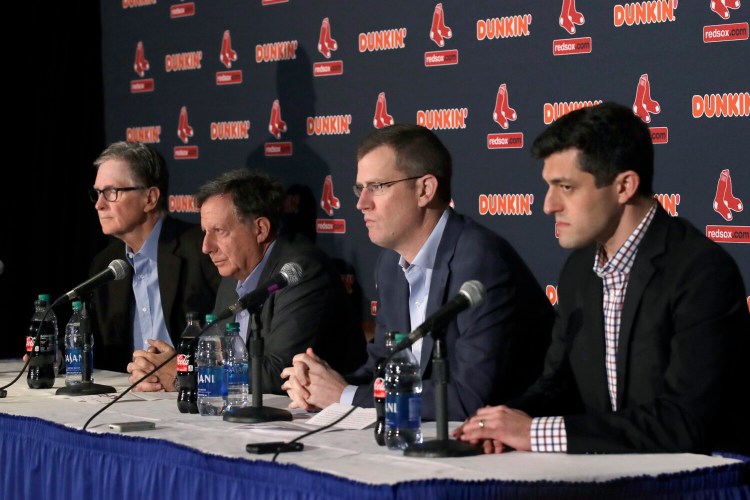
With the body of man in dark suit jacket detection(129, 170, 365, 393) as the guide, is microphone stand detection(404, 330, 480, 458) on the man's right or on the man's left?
on the man's left

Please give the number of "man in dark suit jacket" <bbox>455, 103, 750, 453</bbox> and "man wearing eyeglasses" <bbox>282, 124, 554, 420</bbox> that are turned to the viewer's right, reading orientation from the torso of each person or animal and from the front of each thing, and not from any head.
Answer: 0

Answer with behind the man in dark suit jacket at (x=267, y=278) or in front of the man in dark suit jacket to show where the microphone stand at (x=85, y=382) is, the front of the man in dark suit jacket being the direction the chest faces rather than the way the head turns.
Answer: in front

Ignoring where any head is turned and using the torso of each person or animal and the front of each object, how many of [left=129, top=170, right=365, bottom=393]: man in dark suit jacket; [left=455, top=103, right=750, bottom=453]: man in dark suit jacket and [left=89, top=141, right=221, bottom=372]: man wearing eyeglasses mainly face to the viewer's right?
0

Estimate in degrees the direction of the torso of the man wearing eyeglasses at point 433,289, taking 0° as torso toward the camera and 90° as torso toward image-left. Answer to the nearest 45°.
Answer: approximately 45°

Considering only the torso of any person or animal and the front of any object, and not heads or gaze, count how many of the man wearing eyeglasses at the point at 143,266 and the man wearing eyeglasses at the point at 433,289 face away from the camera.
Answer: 0

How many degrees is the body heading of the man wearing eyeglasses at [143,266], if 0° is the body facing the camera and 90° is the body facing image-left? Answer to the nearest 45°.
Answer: approximately 45°

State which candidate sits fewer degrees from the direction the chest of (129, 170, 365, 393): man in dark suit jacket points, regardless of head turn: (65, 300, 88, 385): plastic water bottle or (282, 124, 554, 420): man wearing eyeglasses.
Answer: the plastic water bottle

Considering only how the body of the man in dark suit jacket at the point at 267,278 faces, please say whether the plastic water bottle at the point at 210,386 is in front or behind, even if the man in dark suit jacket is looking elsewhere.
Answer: in front

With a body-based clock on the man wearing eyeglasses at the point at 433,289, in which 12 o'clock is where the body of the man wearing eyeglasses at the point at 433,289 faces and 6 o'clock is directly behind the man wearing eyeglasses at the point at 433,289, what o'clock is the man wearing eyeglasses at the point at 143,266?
the man wearing eyeglasses at the point at 143,266 is roughly at 3 o'clock from the man wearing eyeglasses at the point at 433,289.

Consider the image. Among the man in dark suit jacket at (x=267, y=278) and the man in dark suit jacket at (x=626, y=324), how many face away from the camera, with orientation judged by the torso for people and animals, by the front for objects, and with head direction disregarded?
0

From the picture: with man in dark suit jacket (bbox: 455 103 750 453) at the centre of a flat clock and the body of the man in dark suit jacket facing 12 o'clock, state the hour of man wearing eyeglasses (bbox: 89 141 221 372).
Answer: The man wearing eyeglasses is roughly at 3 o'clock from the man in dark suit jacket.

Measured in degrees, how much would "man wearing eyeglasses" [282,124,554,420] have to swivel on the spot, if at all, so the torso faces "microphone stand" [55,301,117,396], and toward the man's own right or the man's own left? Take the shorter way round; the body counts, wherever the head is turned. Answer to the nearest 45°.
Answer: approximately 45° to the man's own right

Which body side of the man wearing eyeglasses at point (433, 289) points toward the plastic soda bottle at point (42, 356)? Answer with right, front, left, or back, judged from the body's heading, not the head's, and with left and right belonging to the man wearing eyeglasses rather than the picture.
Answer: right

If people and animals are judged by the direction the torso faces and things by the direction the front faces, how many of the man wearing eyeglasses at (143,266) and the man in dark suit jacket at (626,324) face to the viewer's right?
0

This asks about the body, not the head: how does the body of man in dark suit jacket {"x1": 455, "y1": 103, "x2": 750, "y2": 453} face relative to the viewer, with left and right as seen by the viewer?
facing the viewer and to the left of the viewer

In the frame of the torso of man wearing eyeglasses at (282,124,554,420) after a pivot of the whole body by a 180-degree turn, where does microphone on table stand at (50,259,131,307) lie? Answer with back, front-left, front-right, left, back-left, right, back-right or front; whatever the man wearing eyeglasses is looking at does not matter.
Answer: back-left

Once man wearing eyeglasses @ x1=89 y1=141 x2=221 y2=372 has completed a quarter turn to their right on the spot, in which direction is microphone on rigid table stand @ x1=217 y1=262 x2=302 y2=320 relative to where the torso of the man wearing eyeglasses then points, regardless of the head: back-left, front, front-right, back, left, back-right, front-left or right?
back-left
